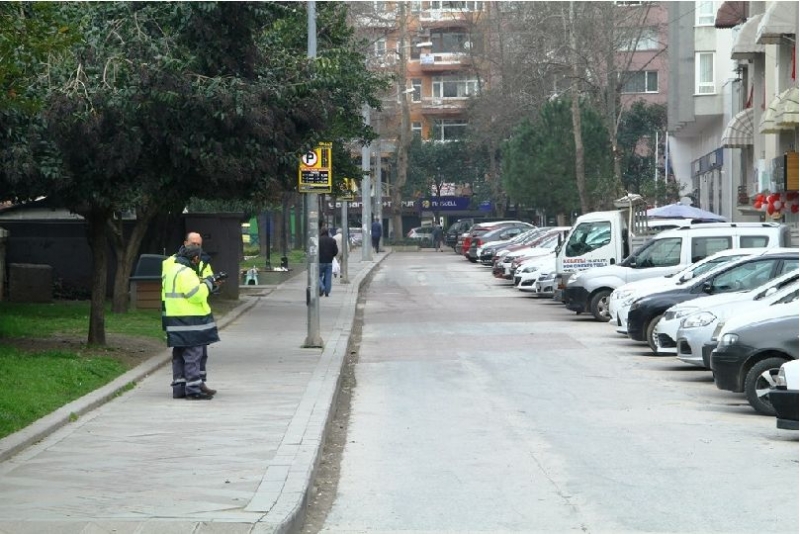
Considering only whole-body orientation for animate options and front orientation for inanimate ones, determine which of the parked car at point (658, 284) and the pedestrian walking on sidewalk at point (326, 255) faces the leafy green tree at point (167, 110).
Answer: the parked car

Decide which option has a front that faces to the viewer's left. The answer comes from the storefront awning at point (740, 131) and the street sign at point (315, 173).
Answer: the storefront awning

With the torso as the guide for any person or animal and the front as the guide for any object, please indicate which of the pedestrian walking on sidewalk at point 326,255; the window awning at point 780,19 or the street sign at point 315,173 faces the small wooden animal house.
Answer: the window awning

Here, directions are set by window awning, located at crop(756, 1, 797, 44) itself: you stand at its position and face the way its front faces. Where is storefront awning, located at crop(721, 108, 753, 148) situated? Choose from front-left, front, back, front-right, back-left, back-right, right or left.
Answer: back-right

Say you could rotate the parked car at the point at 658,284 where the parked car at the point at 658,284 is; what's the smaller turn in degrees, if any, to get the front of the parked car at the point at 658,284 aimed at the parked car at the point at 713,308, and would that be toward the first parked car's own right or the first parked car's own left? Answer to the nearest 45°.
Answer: approximately 45° to the first parked car's own left

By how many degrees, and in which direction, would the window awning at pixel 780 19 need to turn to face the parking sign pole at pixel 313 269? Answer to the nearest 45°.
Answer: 0° — it already faces it

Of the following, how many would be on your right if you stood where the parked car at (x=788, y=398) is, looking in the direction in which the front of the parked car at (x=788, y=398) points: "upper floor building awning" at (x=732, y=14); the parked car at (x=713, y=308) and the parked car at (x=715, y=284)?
3

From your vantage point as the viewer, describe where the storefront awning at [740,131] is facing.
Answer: facing to the left of the viewer

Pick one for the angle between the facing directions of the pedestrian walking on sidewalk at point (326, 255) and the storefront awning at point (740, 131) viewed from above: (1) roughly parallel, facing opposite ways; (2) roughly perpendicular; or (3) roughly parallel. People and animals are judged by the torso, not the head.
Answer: roughly perpendicular
